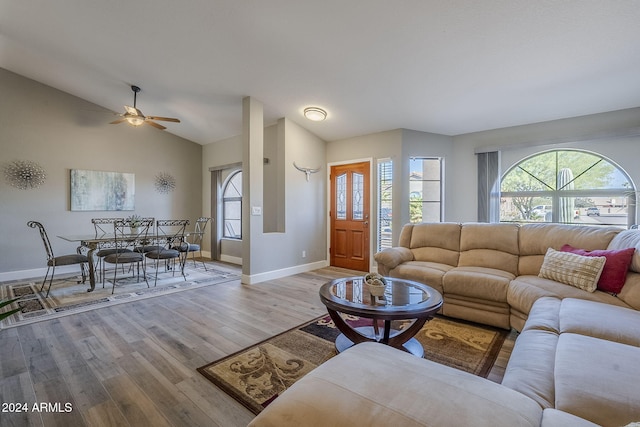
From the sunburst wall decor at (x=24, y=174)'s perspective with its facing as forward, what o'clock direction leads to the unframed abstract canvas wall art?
The unframed abstract canvas wall art is roughly at 9 o'clock from the sunburst wall decor.

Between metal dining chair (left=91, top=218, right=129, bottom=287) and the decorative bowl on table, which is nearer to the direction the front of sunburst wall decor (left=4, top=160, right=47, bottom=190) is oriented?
the decorative bowl on table

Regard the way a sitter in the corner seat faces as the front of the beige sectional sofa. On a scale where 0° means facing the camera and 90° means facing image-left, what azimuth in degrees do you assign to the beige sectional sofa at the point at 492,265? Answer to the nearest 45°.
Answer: approximately 45°

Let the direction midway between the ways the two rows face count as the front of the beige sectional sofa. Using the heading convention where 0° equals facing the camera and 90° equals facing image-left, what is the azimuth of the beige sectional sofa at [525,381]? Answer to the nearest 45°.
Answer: approximately 45°

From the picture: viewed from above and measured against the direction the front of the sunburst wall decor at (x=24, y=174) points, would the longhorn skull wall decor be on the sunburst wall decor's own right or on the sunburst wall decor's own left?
on the sunburst wall decor's own left
